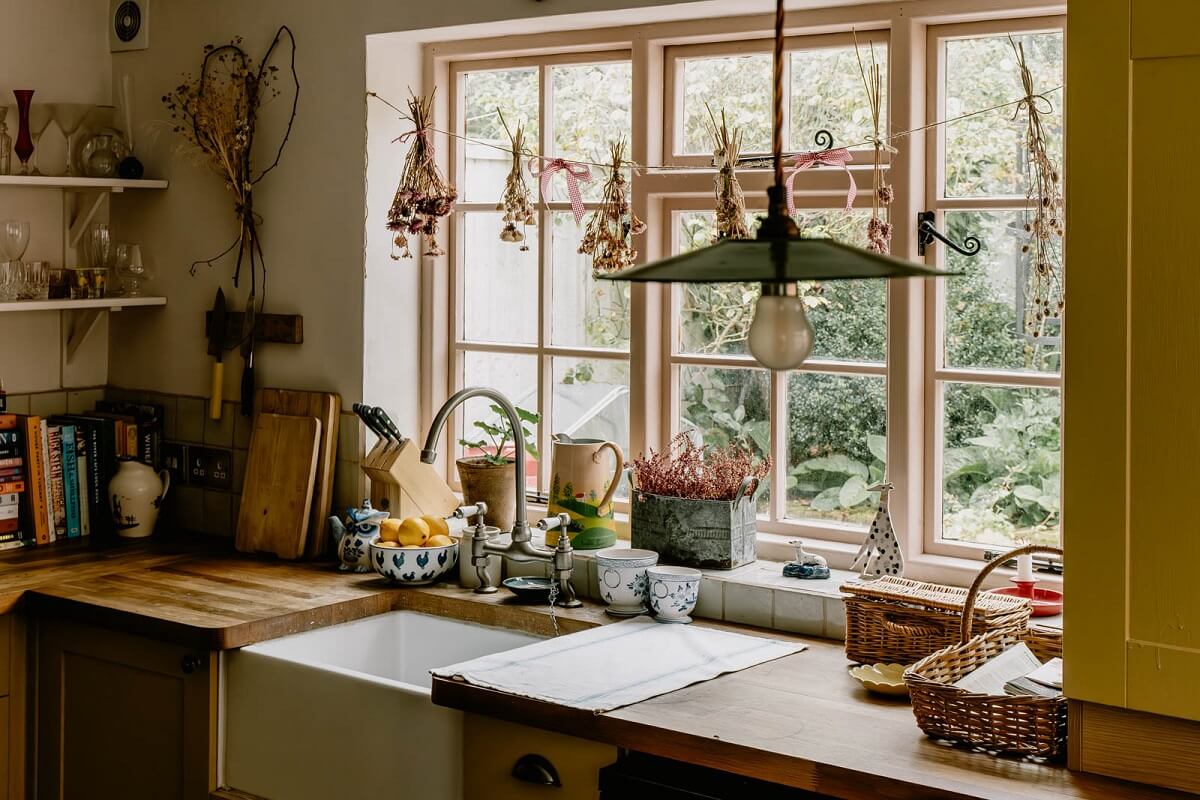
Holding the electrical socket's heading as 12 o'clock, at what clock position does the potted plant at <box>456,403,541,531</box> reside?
The potted plant is roughly at 9 o'clock from the electrical socket.

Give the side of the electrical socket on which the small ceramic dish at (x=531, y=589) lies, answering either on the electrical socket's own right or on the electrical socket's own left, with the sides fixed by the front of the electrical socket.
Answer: on the electrical socket's own left

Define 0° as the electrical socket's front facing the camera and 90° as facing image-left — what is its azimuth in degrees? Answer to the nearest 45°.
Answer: approximately 45°

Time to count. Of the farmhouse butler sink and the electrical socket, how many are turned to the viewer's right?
0

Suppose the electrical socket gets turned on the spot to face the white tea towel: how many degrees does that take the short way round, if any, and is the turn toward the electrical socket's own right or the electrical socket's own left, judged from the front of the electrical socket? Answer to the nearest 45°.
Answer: approximately 90° to the electrical socket's own left

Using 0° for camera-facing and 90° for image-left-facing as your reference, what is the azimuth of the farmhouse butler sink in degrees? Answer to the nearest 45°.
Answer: approximately 45°

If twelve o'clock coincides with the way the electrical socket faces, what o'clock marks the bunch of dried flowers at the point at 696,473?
The bunch of dried flowers is roughly at 9 o'clock from the electrical socket.

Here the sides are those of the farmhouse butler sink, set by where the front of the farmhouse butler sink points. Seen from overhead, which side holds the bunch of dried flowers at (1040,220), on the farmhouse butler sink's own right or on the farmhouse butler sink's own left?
on the farmhouse butler sink's own left

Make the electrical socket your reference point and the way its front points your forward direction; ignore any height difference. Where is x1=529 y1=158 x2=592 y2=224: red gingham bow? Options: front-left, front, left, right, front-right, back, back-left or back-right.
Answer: left

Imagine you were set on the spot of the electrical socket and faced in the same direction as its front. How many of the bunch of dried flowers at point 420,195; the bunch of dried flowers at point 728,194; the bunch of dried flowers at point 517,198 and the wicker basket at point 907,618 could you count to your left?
4

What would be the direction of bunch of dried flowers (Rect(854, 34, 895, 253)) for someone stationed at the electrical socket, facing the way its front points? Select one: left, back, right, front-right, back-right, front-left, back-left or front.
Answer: left

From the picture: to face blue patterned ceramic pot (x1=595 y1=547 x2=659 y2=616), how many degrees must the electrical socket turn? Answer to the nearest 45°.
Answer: approximately 90° to its left

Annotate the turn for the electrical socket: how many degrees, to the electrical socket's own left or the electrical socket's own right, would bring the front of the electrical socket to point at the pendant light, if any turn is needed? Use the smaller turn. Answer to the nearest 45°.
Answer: approximately 45° to the electrical socket's own left
